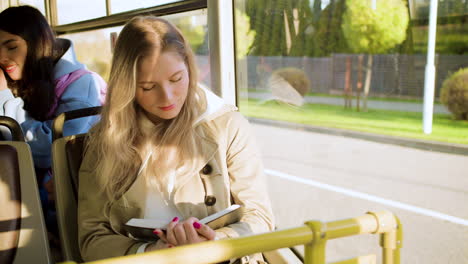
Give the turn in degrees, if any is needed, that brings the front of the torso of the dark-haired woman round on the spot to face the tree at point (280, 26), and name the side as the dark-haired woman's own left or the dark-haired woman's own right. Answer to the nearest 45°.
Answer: approximately 135° to the dark-haired woman's own left

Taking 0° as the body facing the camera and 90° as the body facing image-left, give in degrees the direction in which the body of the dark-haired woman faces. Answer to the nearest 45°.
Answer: approximately 45°

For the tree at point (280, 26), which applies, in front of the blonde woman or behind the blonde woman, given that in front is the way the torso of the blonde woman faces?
behind

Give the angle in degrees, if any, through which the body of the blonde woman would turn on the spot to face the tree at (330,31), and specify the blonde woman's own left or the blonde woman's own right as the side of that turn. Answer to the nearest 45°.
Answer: approximately 135° to the blonde woman's own left

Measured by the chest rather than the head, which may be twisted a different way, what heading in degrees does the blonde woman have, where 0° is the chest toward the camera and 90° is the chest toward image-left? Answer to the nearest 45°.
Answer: approximately 0°

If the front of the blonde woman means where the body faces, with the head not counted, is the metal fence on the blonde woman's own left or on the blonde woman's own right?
on the blonde woman's own left

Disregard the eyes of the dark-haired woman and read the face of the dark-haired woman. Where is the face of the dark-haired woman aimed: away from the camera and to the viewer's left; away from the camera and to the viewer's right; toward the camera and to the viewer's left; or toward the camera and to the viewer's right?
toward the camera and to the viewer's left

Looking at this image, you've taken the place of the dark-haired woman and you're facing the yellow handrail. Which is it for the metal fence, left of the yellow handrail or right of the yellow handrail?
left

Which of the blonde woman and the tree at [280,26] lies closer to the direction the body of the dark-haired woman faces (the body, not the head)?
the blonde woman
